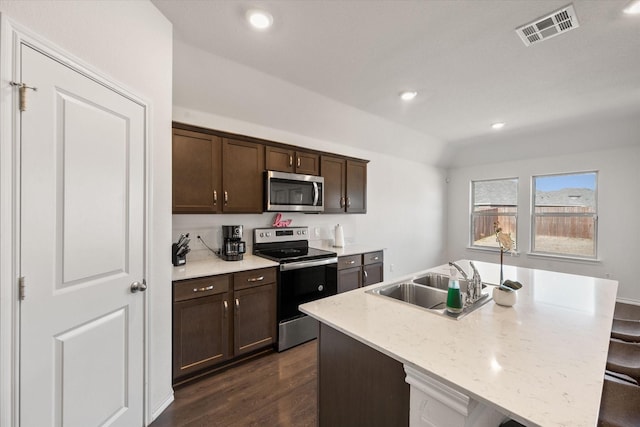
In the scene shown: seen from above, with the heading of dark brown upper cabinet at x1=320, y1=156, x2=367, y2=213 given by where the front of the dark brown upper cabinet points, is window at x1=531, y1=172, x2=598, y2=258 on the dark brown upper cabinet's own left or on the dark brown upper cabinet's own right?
on the dark brown upper cabinet's own left

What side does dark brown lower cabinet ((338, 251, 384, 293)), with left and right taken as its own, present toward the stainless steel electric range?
right

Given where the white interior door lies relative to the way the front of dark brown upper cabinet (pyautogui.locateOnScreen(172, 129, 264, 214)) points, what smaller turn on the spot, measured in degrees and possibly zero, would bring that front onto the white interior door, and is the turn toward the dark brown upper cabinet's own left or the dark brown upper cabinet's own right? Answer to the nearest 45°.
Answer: approximately 90° to the dark brown upper cabinet's own right

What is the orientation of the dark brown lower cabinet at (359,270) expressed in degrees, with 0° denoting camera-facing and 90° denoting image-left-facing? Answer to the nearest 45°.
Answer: approximately 315°

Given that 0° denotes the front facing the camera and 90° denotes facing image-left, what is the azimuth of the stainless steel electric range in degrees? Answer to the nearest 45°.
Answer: approximately 315°

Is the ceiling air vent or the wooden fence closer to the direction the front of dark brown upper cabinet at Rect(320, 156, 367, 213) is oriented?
the ceiling air vent

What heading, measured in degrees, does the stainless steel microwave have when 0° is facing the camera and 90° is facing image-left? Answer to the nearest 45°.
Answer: approximately 315°

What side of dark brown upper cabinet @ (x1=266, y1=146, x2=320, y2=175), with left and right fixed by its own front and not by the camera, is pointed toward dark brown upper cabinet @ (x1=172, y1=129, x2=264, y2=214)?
right

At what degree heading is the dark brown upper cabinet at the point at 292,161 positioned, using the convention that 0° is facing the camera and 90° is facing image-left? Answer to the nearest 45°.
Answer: approximately 315°

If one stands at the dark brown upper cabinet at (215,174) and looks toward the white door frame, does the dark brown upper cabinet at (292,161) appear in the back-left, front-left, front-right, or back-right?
back-left

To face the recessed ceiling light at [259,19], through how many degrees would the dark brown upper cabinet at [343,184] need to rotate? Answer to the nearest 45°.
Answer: approximately 45° to its right
